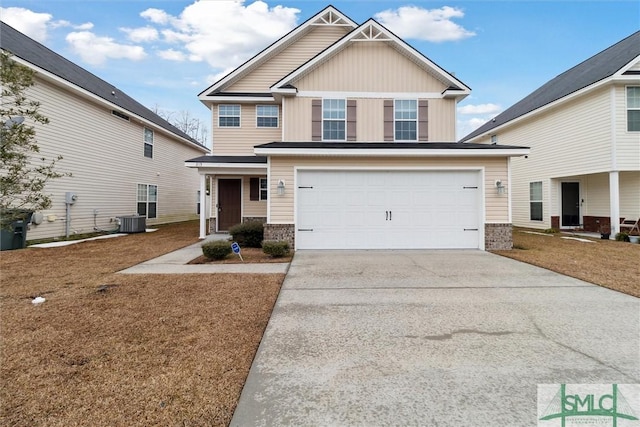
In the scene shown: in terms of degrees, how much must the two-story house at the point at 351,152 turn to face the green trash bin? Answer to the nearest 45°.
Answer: approximately 90° to its right

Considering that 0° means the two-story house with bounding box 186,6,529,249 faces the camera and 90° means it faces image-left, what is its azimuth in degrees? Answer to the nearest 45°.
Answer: approximately 0°

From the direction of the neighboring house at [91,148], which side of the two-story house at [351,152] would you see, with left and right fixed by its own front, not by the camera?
right

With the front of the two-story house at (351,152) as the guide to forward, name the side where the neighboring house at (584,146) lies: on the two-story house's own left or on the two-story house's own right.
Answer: on the two-story house's own left

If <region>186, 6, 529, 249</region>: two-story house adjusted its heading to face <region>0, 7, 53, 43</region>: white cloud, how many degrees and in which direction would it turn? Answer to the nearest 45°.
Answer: approximately 90° to its right

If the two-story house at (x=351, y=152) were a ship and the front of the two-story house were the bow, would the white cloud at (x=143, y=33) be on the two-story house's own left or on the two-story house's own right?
on the two-story house's own right

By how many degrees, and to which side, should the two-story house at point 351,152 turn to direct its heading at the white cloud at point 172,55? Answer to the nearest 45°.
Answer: approximately 135° to its right
